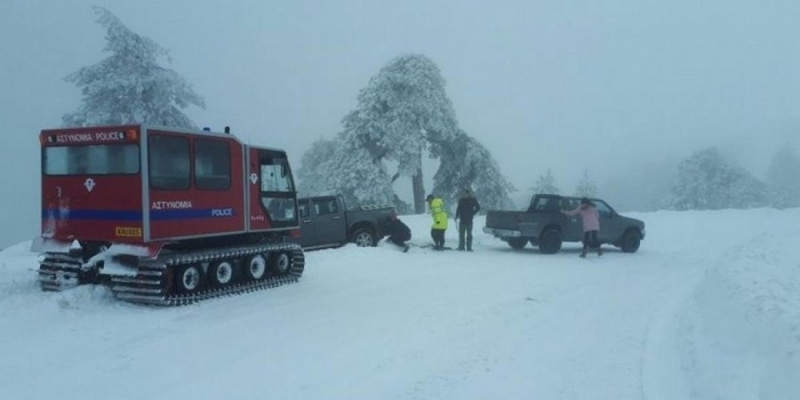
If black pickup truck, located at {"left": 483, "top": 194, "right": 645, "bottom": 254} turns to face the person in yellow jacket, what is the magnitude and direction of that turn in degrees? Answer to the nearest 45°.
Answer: approximately 135° to its left

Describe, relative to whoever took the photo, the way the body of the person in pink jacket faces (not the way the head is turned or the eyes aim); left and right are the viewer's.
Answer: facing away from the viewer and to the left of the viewer

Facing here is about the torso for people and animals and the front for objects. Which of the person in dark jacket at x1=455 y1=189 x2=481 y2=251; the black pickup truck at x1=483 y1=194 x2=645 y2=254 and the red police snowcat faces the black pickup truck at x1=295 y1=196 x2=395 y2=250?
the red police snowcat

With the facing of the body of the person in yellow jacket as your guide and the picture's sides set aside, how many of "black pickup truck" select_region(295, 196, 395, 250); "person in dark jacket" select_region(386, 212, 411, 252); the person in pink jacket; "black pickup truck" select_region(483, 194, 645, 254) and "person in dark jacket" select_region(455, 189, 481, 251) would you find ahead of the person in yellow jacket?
2

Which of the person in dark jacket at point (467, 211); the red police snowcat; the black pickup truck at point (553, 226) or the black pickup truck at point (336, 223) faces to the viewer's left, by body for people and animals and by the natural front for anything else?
the black pickup truck at point (336, 223)

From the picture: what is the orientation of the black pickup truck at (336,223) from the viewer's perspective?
to the viewer's left

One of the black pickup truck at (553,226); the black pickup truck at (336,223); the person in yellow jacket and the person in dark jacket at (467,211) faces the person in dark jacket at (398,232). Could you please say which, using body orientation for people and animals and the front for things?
the person in yellow jacket

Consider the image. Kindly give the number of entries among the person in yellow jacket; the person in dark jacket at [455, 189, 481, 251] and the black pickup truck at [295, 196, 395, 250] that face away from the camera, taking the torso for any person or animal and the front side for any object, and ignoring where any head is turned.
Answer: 1

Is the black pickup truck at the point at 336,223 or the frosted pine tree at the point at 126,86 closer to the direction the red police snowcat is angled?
the black pickup truck
